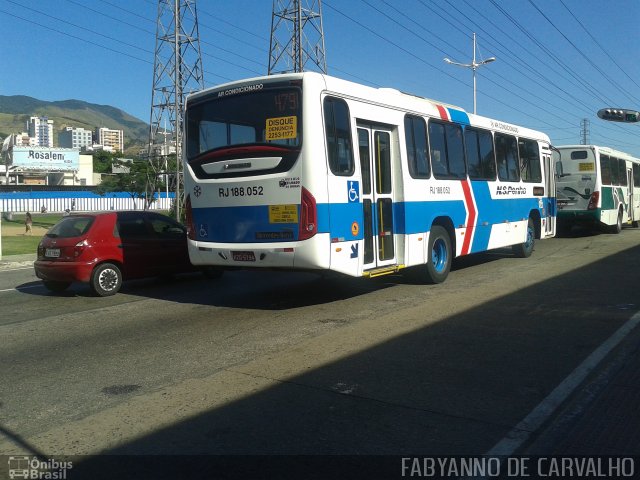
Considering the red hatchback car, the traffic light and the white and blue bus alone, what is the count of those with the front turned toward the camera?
1

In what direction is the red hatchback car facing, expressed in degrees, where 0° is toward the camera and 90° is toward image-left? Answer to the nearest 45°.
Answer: approximately 225°

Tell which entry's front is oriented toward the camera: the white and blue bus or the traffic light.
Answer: the traffic light

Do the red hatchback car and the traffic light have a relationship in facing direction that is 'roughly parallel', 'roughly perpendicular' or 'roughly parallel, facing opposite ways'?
roughly parallel, facing opposite ways

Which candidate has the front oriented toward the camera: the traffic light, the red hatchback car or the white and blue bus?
the traffic light

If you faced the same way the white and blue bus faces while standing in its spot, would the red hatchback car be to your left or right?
on your left

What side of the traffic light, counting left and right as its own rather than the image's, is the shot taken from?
front

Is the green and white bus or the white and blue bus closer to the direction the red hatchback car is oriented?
the green and white bus

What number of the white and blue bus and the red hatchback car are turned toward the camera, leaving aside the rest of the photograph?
0

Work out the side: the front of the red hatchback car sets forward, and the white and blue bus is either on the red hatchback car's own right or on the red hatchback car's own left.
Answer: on the red hatchback car's own right

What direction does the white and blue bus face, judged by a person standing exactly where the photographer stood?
facing away from the viewer and to the right of the viewer

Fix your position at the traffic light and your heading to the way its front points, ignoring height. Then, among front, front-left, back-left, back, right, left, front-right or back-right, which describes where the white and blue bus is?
front

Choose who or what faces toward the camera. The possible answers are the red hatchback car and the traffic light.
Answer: the traffic light

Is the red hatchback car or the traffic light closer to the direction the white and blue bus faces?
the traffic light

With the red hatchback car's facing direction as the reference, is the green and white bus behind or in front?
in front

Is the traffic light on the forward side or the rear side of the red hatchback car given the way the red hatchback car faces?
on the forward side
